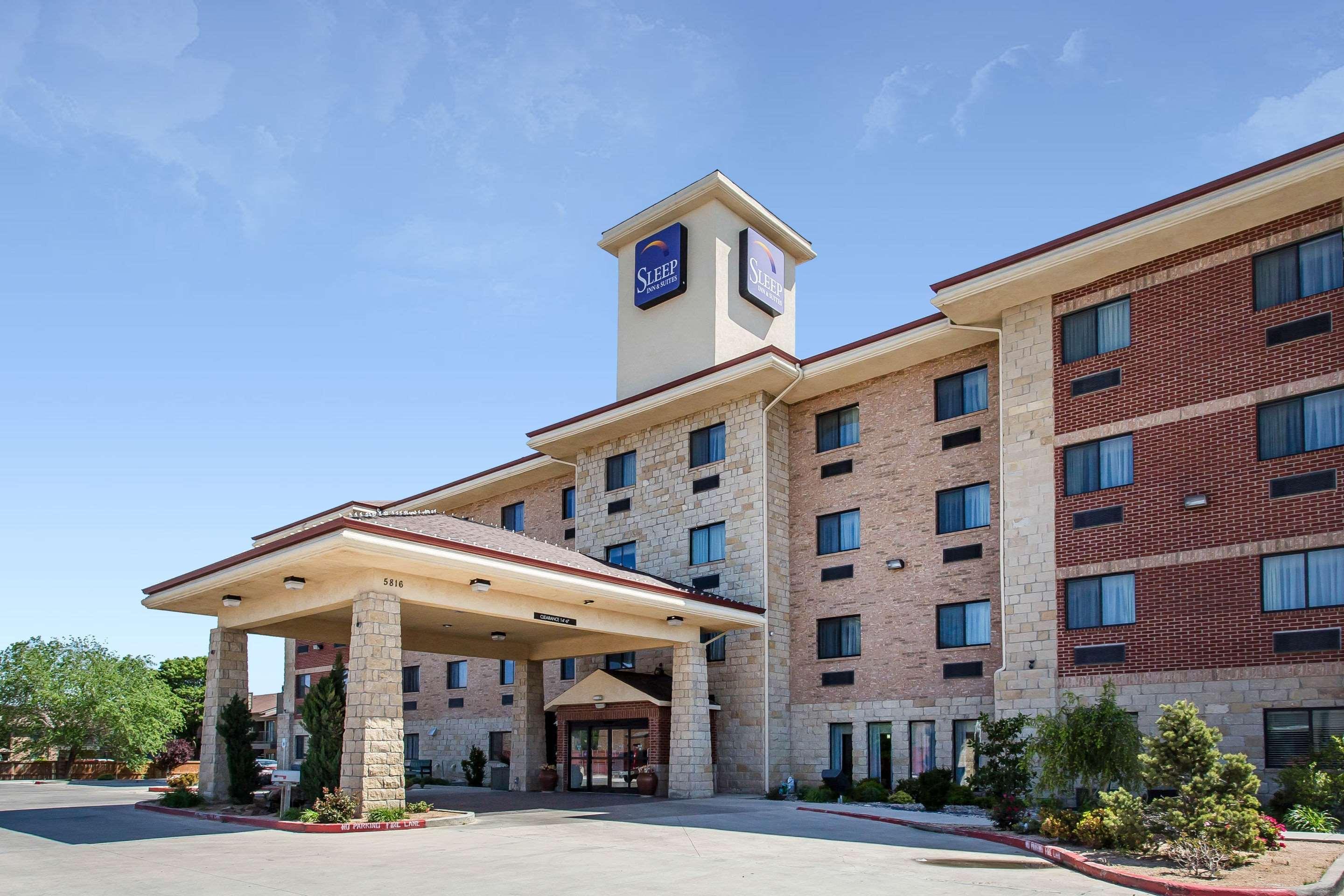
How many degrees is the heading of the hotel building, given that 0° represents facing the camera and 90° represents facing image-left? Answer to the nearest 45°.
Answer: approximately 45°

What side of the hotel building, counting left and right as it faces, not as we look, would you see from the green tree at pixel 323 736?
front

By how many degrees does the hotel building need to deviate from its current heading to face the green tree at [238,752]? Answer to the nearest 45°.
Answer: approximately 45° to its right
